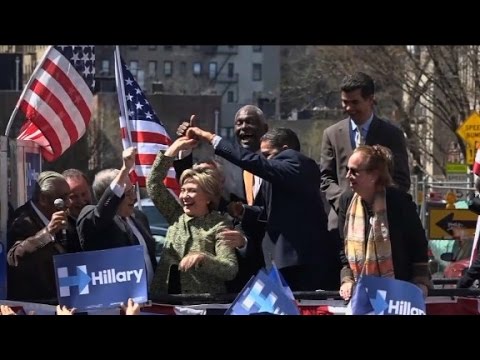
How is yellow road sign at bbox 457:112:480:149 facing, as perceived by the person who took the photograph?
facing the viewer

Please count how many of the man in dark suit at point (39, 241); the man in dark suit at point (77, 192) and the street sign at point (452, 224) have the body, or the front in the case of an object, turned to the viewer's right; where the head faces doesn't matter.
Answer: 1

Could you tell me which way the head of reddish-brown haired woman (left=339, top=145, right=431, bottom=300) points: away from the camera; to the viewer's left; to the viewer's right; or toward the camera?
to the viewer's left

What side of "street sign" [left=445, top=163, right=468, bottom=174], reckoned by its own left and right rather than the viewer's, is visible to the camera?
front

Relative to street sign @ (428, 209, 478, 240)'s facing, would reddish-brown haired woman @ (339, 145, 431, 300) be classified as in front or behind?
in front

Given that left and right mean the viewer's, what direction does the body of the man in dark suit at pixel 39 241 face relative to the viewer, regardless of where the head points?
facing to the right of the viewer

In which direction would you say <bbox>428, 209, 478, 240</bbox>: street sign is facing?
toward the camera

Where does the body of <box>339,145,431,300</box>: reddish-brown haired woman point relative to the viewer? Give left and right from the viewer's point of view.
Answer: facing the viewer and to the left of the viewer

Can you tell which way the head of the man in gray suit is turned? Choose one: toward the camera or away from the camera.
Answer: toward the camera

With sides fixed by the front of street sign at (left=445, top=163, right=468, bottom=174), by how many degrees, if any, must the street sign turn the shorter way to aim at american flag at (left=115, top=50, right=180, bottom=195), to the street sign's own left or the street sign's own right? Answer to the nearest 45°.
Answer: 0° — it already faces it

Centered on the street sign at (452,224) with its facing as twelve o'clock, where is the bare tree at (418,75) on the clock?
The bare tree is roughly at 6 o'clock from the street sign.

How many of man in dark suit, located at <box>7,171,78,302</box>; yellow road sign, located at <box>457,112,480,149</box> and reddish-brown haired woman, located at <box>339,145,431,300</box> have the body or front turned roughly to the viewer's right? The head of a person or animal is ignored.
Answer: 1

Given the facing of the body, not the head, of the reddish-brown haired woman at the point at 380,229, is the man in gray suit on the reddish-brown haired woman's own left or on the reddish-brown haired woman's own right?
on the reddish-brown haired woman's own right

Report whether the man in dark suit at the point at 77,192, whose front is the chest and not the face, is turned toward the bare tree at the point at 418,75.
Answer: no
